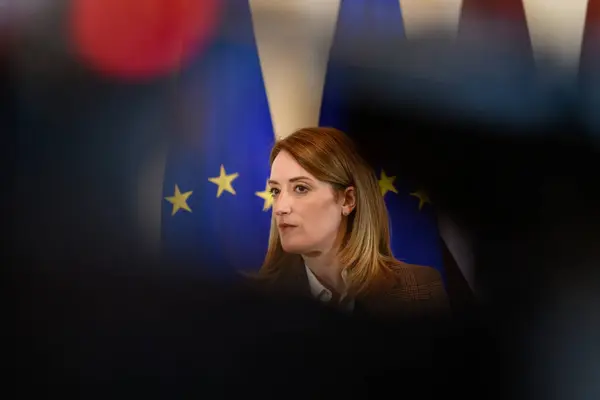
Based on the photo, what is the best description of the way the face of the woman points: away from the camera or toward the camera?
toward the camera

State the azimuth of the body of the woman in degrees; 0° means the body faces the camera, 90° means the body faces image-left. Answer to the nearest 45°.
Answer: approximately 45°
